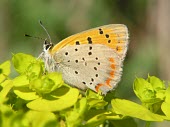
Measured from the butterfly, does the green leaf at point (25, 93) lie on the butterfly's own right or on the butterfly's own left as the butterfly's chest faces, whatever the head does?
on the butterfly's own left

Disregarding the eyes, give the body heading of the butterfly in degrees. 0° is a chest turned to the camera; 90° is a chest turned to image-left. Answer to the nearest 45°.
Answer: approximately 90°

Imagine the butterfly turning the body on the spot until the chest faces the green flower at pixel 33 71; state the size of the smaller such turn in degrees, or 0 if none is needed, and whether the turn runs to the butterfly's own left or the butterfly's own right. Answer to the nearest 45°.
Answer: approximately 45° to the butterfly's own left

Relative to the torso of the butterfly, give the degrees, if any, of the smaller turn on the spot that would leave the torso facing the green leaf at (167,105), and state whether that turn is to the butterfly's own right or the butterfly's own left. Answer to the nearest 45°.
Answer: approximately 135° to the butterfly's own left

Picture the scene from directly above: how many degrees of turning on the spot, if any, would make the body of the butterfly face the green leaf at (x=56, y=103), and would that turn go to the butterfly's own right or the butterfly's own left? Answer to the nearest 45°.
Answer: approximately 90° to the butterfly's own left
